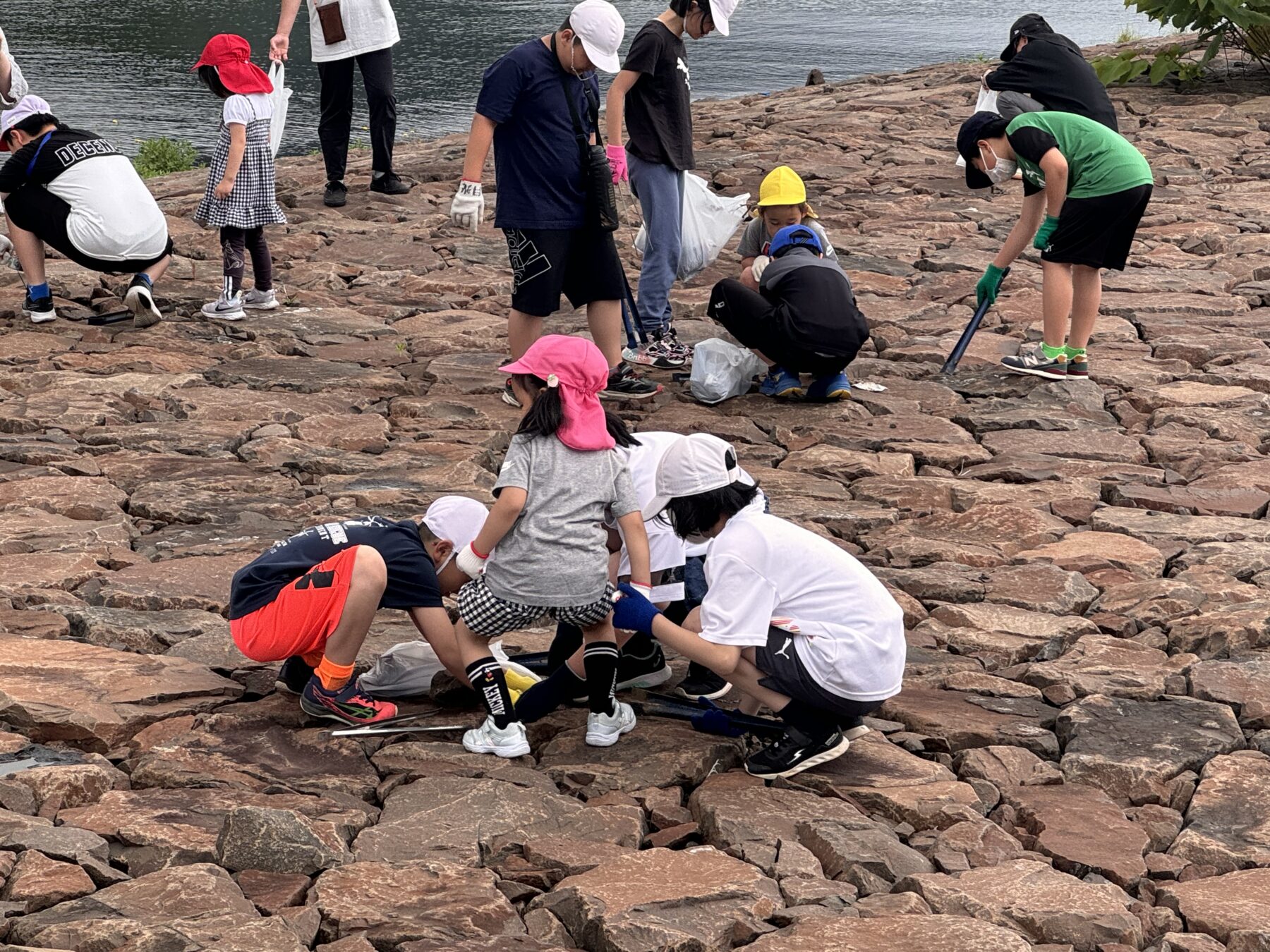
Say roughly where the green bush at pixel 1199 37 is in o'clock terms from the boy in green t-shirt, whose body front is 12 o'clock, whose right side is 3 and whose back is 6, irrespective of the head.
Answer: The green bush is roughly at 3 o'clock from the boy in green t-shirt.

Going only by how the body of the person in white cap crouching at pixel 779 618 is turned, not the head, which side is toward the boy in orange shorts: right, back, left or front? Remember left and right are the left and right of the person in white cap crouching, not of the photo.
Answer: front

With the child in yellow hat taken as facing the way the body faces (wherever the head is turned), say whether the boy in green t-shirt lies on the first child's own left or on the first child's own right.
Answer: on the first child's own left

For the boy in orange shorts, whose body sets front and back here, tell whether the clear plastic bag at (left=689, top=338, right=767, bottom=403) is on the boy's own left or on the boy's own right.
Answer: on the boy's own left

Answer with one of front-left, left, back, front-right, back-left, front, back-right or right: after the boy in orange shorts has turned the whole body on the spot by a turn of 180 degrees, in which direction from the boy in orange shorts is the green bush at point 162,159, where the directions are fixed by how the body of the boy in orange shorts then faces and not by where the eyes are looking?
right

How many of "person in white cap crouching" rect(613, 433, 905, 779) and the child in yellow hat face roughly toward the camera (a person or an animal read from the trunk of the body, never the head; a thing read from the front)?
1

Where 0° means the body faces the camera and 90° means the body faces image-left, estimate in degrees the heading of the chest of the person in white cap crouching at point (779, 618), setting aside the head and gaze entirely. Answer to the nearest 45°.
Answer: approximately 90°

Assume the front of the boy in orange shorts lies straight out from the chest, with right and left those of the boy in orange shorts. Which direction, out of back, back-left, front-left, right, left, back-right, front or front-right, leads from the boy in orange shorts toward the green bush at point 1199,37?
front-left

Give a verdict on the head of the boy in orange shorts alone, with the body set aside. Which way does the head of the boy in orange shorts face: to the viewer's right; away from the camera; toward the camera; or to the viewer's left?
to the viewer's right

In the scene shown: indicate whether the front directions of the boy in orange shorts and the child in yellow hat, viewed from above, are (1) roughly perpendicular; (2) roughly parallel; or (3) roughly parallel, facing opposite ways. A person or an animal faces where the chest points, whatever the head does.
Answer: roughly perpendicular

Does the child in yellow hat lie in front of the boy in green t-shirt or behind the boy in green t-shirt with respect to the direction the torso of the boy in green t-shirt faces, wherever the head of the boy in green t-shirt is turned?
in front

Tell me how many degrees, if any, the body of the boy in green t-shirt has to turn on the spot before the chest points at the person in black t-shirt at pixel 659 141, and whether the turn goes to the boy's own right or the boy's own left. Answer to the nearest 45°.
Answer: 0° — they already face them

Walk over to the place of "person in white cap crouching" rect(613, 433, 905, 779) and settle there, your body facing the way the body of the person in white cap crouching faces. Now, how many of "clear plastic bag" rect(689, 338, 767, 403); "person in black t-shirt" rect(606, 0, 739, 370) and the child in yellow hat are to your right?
3

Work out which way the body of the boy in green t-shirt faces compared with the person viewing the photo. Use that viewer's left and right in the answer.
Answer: facing to the left of the viewer

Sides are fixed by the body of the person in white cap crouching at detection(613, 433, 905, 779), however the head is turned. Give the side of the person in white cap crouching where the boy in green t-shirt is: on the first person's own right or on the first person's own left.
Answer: on the first person's own right

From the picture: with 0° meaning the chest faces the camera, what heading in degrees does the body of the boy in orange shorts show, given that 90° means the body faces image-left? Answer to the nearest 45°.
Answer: approximately 270°

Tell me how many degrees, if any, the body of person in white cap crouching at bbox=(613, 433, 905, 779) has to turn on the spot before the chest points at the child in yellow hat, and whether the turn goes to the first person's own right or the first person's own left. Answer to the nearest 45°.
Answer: approximately 90° to the first person's own right
